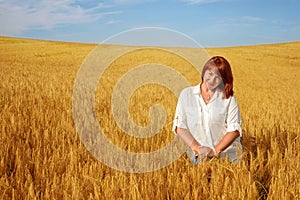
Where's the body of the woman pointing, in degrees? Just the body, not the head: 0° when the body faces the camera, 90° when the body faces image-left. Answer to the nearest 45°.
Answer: approximately 0°
